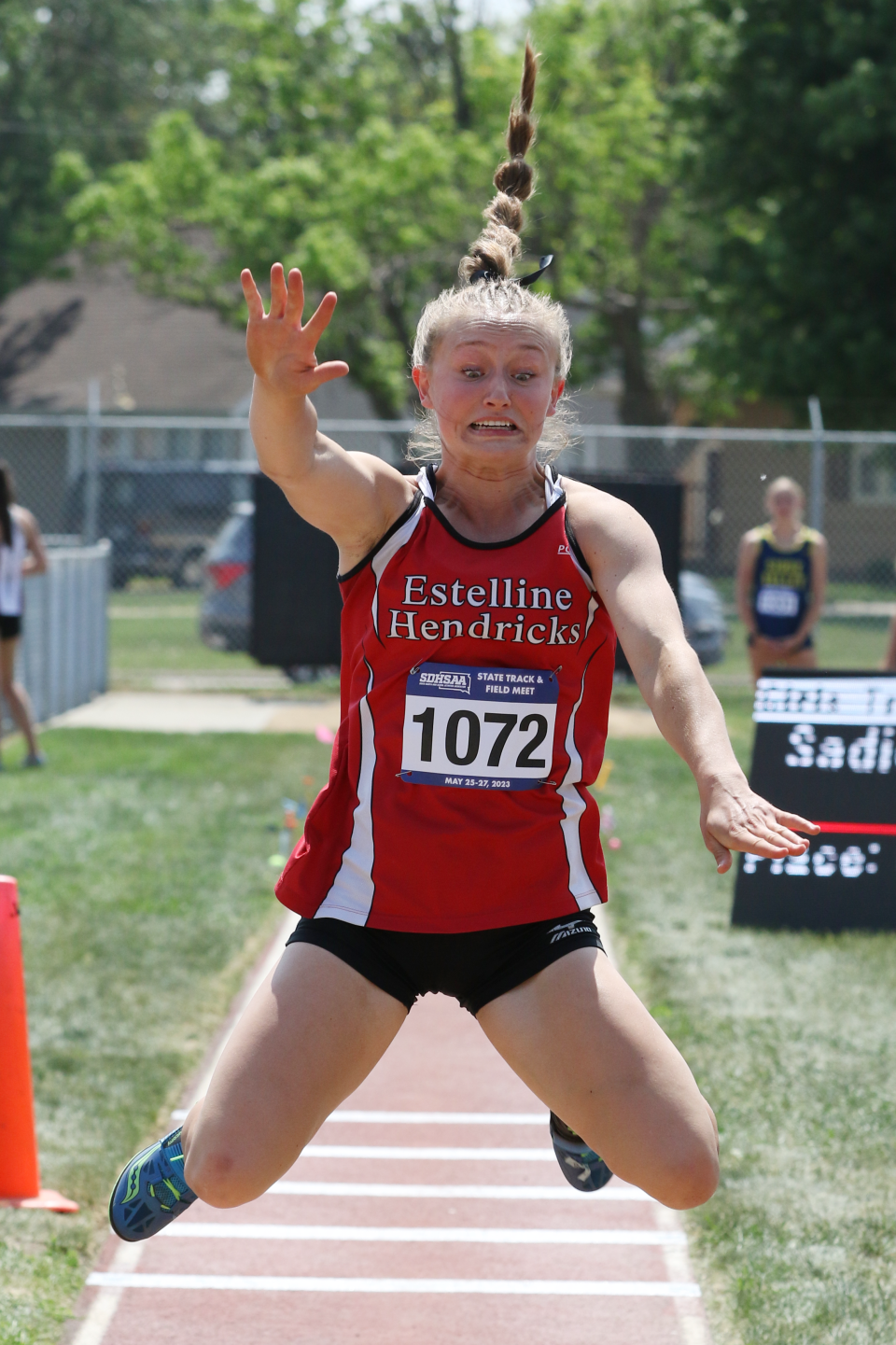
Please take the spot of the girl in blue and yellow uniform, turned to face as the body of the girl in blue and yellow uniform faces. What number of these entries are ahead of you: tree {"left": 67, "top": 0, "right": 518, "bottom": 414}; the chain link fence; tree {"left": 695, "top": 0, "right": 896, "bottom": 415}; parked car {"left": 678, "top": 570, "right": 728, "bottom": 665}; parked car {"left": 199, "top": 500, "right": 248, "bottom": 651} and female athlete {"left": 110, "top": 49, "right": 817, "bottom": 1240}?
1

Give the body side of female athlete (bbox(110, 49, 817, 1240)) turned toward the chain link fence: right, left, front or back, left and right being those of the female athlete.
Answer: back

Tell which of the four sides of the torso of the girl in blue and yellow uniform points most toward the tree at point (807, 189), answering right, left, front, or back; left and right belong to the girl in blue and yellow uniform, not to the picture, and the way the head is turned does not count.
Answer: back

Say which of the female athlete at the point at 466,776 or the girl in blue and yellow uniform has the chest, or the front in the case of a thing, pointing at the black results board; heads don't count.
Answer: the girl in blue and yellow uniform

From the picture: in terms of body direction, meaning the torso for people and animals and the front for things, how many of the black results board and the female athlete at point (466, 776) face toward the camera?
2

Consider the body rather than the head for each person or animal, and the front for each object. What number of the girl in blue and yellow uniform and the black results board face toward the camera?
2

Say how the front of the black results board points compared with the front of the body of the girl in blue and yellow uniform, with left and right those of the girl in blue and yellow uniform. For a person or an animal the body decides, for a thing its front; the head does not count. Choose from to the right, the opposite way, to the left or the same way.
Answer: the same way

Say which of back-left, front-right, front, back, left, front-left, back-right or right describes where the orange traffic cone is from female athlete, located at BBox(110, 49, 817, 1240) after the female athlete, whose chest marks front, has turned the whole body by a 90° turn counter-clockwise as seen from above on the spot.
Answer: back-left

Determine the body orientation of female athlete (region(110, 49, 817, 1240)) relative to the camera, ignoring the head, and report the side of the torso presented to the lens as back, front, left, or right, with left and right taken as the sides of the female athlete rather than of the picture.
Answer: front

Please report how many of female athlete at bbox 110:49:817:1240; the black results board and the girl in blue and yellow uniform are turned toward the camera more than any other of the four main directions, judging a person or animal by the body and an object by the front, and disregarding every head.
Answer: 3

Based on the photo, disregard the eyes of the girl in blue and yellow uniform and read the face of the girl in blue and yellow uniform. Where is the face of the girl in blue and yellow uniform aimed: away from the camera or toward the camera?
toward the camera

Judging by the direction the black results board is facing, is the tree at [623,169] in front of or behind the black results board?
behind

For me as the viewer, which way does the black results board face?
facing the viewer

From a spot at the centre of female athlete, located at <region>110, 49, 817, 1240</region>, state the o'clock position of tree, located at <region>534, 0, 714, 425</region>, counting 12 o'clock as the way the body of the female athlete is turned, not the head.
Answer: The tree is roughly at 6 o'clock from the female athlete.

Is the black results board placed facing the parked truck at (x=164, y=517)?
no

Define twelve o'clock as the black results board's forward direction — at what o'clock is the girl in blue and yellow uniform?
The girl in blue and yellow uniform is roughly at 6 o'clock from the black results board.

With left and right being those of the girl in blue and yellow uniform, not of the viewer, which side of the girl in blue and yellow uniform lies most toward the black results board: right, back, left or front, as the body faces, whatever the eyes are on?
front

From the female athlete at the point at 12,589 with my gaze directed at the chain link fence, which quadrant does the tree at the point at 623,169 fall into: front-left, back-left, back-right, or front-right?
front-right
